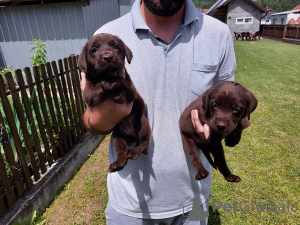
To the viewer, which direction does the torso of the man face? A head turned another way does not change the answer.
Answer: toward the camera

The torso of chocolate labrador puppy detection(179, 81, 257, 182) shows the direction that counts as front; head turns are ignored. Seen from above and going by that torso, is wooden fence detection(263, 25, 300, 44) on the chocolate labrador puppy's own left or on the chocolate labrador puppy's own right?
on the chocolate labrador puppy's own left

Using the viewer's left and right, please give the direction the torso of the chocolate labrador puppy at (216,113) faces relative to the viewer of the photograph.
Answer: facing the viewer and to the right of the viewer

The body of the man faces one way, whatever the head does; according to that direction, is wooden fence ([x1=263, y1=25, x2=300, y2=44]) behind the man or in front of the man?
behind

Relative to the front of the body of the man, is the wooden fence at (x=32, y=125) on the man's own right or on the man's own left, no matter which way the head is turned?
on the man's own right
